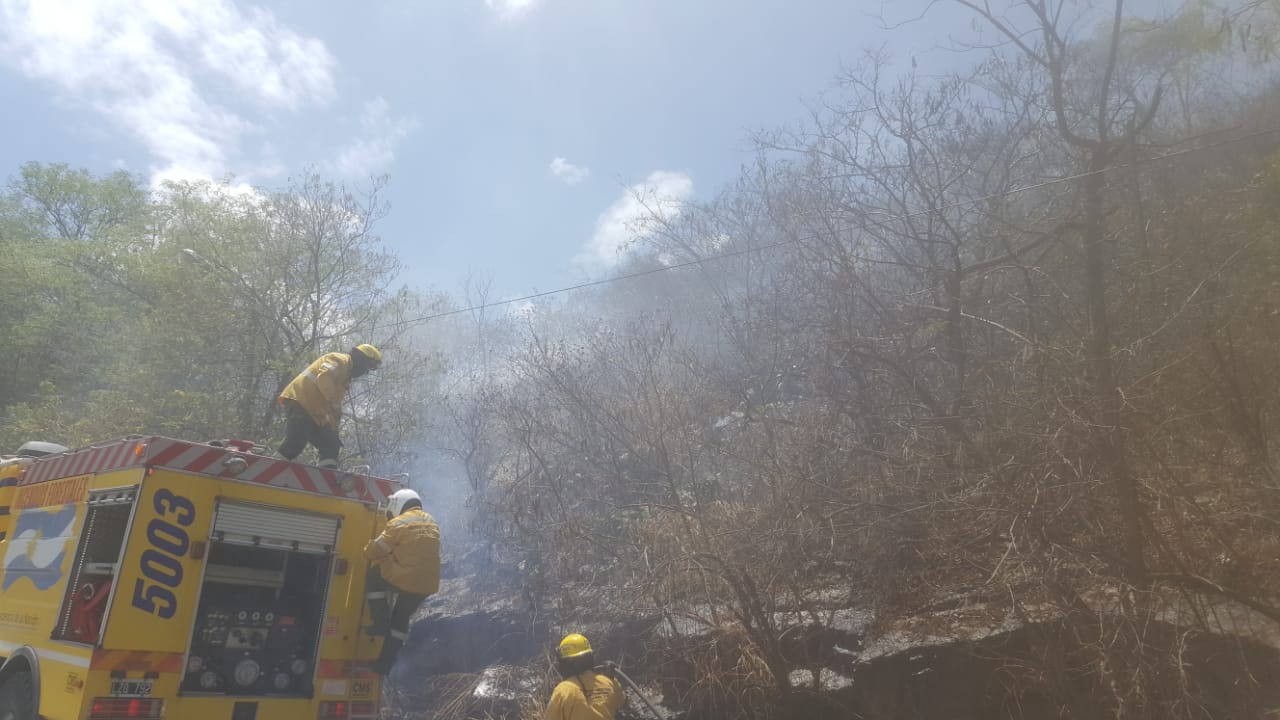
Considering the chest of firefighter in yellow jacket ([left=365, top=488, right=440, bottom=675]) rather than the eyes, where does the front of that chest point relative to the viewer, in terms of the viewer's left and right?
facing away from the viewer and to the left of the viewer

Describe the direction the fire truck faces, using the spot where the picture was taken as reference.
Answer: facing away from the viewer and to the left of the viewer

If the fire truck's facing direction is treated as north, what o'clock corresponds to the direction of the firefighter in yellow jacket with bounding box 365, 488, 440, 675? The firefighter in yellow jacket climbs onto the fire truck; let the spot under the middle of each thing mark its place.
The firefighter in yellow jacket is roughly at 5 o'clock from the fire truck.

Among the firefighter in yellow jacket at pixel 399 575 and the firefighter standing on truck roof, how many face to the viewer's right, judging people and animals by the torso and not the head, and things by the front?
1

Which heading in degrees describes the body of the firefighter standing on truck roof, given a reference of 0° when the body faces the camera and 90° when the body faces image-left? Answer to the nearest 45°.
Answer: approximately 270°

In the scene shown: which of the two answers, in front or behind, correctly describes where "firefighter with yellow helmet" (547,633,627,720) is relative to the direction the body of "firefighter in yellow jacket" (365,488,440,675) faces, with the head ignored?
behind

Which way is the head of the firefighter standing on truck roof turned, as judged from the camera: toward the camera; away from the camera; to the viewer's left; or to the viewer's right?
to the viewer's right
